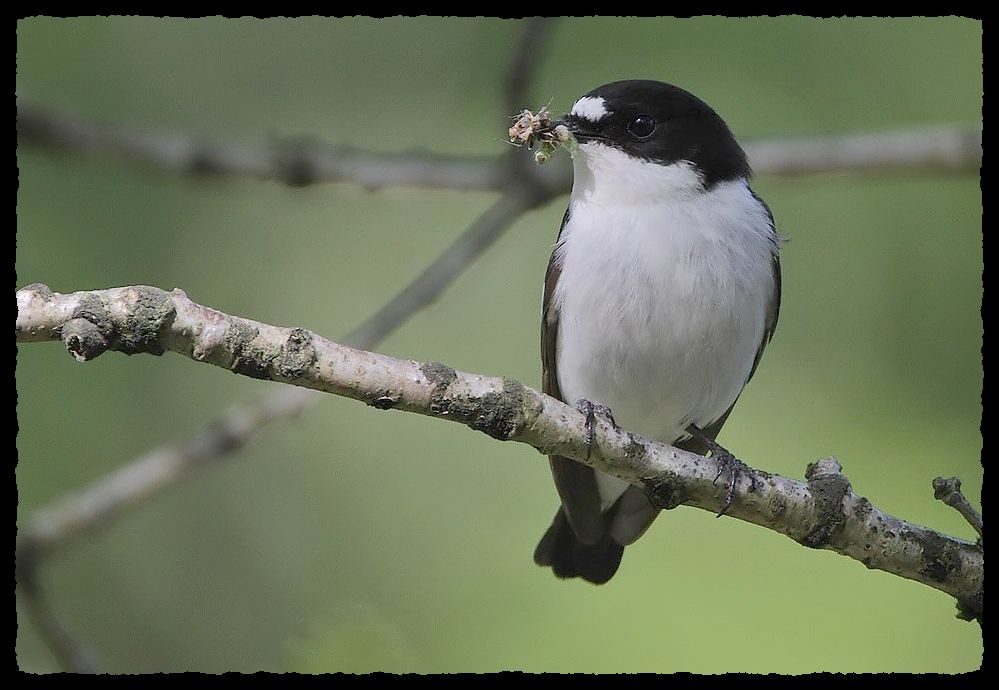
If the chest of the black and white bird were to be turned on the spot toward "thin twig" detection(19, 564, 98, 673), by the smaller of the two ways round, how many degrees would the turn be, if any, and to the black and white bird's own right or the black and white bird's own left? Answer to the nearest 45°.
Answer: approximately 90° to the black and white bird's own right

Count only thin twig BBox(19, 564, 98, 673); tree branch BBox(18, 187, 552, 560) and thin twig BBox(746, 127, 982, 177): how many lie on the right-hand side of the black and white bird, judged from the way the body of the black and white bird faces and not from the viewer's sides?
2

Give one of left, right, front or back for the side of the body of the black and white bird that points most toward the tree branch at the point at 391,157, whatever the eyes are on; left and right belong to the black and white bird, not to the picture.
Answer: right

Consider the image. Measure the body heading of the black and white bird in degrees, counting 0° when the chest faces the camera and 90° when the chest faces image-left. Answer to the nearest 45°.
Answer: approximately 0°

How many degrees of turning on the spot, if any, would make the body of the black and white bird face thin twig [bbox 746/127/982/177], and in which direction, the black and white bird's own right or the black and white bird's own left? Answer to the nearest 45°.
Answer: approximately 135° to the black and white bird's own left

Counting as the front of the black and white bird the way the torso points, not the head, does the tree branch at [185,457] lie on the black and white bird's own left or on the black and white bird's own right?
on the black and white bird's own right
